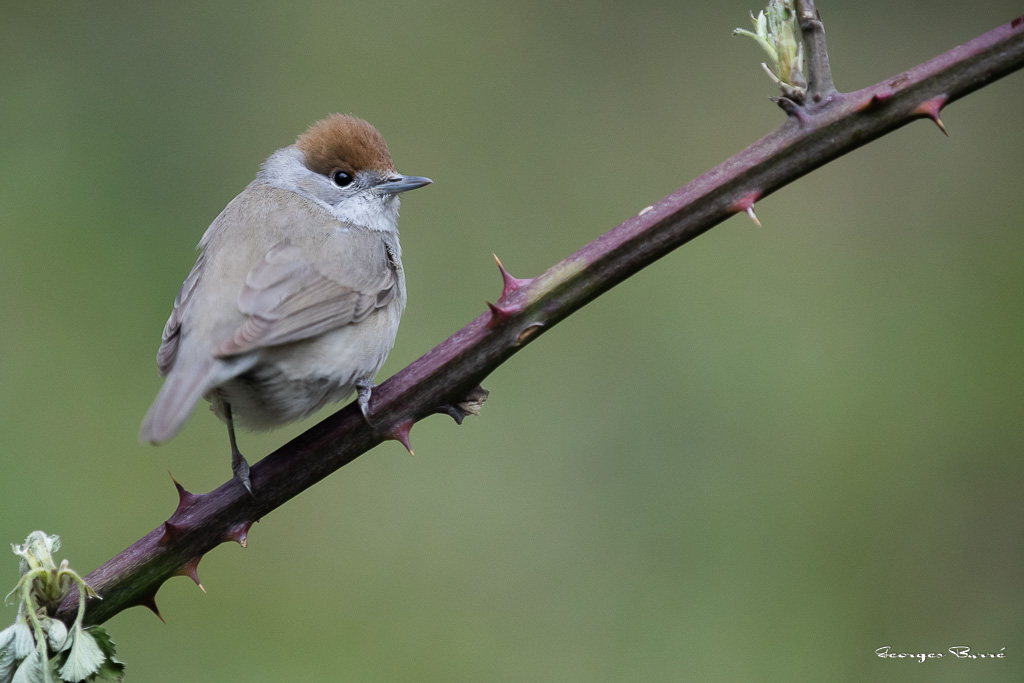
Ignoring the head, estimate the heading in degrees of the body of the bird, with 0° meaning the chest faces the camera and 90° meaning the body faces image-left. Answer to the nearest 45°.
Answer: approximately 225°
